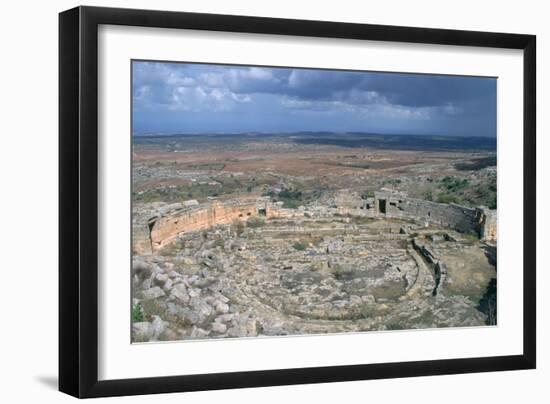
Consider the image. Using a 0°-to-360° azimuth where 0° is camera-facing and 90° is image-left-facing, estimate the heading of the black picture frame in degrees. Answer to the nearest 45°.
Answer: approximately 315°

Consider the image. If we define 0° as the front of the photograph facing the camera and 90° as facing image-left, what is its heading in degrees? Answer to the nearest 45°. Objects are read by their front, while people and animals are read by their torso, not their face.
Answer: approximately 315°
